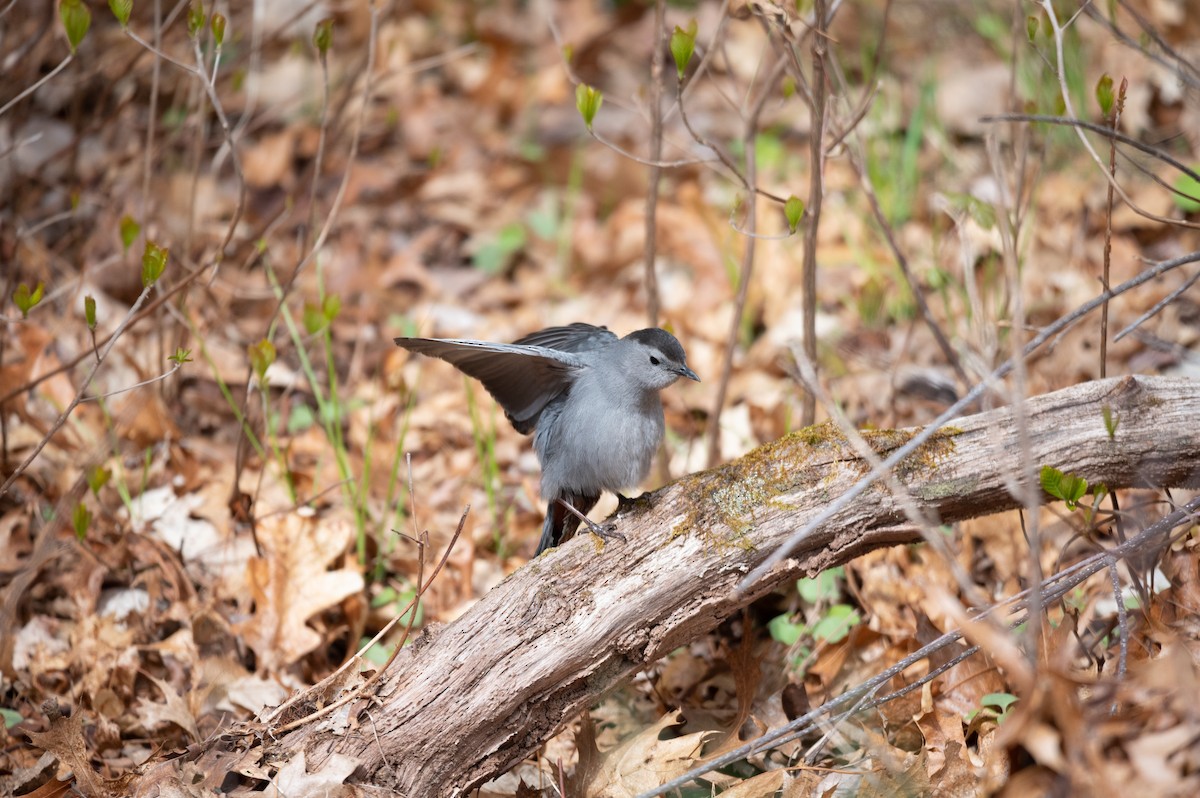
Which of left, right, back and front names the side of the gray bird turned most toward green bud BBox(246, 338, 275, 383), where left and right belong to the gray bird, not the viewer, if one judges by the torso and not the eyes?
back

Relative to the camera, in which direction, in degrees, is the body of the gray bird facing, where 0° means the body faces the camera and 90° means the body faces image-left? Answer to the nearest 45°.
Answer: approximately 315°

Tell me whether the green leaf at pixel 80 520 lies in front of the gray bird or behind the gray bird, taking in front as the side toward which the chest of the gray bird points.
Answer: behind

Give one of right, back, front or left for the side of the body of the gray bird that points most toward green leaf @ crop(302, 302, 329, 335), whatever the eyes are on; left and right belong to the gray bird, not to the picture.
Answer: back

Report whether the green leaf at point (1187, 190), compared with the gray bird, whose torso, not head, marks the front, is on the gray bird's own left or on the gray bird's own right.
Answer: on the gray bird's own left
